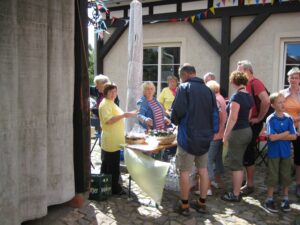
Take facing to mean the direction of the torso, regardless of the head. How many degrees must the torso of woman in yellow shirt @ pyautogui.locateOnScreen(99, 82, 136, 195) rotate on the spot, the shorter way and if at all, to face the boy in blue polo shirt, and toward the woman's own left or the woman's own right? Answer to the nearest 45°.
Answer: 0° — they already face them

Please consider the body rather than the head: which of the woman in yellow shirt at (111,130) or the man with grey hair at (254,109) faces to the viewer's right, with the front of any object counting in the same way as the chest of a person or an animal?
the woman in yellow shirt

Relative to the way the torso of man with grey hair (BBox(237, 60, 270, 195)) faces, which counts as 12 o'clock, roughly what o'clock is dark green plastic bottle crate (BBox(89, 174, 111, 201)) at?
The dark green plastic bottle crate is roughly at 11 o'clock from the man with grey hair.

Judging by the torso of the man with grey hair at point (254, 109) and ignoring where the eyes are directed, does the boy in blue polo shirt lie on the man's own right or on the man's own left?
on the man's own left

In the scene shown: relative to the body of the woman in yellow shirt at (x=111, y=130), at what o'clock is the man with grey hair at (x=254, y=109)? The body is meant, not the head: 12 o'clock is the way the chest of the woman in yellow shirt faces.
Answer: The man with grey hair is roughly at 12 o'clock from the woman in yellow shirt.

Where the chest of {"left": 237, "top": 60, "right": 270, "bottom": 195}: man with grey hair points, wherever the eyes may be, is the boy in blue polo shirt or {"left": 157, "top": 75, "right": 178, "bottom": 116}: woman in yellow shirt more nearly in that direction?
the woman in yellow shirt

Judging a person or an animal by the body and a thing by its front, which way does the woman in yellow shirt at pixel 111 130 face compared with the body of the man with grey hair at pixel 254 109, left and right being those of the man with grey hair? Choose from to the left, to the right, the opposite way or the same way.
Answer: the opposite way

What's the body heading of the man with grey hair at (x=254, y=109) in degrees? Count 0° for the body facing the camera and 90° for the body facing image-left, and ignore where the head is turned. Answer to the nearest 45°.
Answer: approximately 90°

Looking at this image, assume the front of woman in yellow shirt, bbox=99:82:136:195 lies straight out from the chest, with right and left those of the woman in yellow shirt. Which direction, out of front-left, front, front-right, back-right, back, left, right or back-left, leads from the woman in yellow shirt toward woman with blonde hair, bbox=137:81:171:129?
front-left

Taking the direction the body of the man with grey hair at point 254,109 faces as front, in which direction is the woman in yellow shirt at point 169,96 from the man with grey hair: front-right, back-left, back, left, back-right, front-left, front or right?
front-right

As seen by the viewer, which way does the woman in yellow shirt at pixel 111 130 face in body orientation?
to the viewer's right

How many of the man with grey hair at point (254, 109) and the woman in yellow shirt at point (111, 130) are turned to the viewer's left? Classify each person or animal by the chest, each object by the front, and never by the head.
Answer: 1
